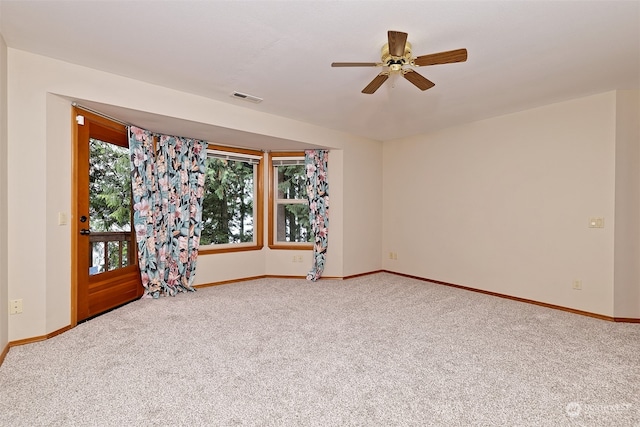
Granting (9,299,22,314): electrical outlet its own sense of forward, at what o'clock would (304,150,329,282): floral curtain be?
The floral curtain is roughly at 9 o'clock from the electrical outlet.

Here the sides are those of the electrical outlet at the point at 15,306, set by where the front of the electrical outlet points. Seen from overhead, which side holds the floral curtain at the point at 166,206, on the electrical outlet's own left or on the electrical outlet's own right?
on the electrical outlet's own left

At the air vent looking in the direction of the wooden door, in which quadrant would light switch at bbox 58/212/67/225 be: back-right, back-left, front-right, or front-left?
front-left

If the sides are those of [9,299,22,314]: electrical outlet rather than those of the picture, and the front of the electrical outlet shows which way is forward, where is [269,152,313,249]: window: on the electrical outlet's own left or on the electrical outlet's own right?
on the electrical outlet's own left

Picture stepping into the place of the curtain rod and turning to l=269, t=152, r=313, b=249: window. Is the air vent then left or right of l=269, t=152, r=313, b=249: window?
right

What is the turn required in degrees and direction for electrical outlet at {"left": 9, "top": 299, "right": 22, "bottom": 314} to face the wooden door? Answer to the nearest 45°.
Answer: approximately 135° to its left

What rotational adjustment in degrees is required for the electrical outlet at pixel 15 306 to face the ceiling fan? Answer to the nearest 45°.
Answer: approximately 45° to its left

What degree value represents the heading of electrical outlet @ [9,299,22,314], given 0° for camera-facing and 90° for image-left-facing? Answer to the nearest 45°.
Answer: approximately 0°

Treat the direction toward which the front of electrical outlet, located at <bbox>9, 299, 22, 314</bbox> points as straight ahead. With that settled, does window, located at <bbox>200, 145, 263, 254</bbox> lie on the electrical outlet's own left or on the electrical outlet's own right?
on the electrical outlet's own left

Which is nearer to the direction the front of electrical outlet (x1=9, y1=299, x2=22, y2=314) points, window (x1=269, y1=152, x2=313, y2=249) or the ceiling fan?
the ceiling fan

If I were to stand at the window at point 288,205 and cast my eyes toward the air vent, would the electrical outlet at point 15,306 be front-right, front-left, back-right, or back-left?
front-right
